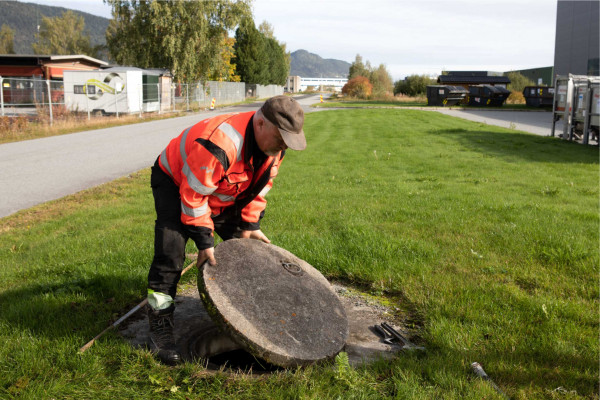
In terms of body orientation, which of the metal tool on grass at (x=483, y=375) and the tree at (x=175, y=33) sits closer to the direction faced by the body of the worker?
the metal tool on grass

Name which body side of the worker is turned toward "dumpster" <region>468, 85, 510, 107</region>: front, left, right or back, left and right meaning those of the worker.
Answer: left

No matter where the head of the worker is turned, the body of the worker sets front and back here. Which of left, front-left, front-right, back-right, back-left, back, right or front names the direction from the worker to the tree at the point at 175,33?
back-left

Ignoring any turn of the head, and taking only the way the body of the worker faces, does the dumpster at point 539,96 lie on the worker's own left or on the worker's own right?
on the worker's own left

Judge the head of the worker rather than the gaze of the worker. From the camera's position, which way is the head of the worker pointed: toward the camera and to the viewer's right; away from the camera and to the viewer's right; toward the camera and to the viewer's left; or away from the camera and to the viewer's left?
toward the camera and to the viewer's right

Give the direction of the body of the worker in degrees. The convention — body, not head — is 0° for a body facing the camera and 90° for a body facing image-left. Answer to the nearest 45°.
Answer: approximately 315°

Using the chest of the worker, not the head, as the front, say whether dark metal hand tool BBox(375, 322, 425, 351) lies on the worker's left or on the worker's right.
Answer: on the worker's left

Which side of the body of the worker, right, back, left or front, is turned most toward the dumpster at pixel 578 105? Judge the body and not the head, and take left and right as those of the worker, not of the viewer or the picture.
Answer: left

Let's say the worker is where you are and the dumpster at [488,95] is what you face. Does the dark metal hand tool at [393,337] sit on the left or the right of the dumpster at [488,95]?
right

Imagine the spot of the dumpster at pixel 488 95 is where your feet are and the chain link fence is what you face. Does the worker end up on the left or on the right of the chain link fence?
left

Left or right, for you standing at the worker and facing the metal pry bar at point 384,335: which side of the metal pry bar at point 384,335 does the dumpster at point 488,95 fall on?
left
